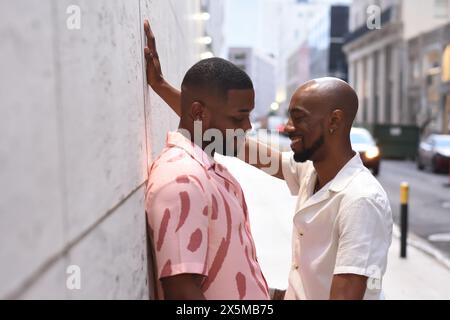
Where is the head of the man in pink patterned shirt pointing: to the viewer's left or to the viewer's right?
to the viewer's right

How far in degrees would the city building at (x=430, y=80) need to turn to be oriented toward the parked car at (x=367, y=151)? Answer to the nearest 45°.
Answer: approximately 45° to its left

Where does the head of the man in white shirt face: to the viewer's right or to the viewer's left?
to the viewer's left

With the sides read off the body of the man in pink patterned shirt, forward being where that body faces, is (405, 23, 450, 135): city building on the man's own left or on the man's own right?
on the man's own left

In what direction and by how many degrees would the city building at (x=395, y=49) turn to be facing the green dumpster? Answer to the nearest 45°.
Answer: approximately 45° to its left

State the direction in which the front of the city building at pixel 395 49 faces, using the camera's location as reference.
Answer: facing the viewer and to the left of the viewer

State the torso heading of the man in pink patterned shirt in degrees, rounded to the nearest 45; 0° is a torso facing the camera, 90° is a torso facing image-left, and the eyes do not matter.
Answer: approximately 315°

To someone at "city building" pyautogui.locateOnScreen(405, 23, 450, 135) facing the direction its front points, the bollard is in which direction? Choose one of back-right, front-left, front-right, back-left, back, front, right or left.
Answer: front-left

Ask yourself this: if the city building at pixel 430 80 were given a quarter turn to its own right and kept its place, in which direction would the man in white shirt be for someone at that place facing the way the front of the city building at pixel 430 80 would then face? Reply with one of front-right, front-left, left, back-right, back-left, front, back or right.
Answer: back-left

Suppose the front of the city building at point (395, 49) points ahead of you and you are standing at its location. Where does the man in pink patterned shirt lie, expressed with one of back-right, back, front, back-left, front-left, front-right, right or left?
front-left
